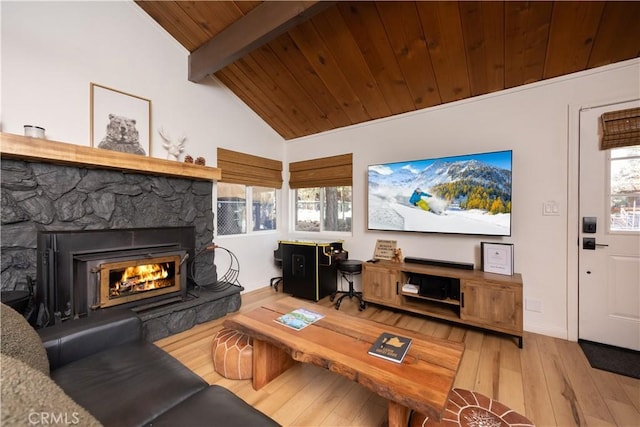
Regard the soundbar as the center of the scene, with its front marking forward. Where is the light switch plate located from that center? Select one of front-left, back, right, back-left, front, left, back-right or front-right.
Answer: left

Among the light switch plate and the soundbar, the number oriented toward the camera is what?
2

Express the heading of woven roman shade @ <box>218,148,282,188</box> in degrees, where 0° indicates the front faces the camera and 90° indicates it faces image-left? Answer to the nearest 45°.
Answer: approximately 315°

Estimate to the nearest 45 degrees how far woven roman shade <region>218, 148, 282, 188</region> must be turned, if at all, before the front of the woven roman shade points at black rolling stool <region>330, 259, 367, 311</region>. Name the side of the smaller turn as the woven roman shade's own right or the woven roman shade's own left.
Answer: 0° — it already faces it

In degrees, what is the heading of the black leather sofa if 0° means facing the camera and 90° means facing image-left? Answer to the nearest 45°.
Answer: approximately 225°

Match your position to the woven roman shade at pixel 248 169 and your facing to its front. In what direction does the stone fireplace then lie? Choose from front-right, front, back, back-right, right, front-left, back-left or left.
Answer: right

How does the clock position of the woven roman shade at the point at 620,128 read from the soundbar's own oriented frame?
The woven roman shade is roughly at 9 o'clock from the soundbar.

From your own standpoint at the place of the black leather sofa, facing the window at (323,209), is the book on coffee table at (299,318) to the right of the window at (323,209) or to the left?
right

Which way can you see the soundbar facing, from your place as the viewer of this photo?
facing the viewer

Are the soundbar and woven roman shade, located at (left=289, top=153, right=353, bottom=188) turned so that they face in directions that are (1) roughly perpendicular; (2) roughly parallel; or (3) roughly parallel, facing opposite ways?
roughly parallel

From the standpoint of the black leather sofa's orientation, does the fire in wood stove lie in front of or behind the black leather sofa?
in front
